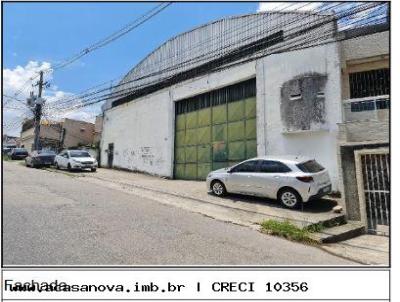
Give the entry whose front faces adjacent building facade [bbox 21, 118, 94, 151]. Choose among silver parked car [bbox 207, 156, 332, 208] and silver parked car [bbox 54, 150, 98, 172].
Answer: silver parked car [bbox 207, 156, 332, 208]

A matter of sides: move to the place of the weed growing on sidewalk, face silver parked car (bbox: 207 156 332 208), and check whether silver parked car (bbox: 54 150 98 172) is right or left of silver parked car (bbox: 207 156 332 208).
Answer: left

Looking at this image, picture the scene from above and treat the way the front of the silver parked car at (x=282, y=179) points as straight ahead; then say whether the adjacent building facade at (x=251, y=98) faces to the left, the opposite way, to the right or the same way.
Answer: to the left

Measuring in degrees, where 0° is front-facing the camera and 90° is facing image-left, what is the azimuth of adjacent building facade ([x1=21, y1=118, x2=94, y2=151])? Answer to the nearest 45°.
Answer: approximately 45°

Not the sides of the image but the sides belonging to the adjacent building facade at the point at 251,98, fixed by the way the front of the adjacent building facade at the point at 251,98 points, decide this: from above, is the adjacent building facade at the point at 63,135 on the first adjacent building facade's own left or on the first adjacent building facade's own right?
on the first adjacent building facade's own right

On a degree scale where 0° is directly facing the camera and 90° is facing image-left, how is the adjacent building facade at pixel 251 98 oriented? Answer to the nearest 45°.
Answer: approximately 45°

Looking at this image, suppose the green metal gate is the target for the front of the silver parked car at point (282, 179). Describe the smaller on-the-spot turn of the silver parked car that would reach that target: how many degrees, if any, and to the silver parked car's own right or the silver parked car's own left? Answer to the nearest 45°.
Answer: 0° — it already faces it

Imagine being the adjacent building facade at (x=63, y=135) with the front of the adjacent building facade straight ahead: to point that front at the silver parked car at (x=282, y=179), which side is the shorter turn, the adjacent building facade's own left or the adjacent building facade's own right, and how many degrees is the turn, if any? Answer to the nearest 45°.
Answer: approximately 45° to the adjacent building facade's own left

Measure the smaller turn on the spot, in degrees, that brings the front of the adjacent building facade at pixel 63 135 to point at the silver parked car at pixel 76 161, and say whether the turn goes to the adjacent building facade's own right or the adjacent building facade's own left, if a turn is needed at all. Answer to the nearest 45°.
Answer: approximately 45° to the adjacent building facade's own left

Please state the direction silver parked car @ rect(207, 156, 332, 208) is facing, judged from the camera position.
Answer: facing away from the viewer and to the left of the viewer
